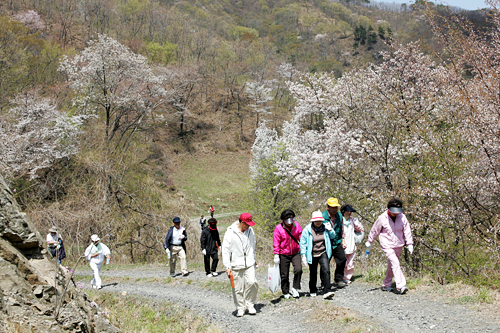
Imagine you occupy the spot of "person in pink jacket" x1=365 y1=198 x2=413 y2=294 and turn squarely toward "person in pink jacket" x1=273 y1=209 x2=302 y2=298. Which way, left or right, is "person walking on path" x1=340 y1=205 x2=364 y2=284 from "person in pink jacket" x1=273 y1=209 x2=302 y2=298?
right

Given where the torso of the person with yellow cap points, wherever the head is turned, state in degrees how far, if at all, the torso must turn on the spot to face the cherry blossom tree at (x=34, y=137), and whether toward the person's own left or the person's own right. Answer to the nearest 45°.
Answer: approximately 135° to the person's own right

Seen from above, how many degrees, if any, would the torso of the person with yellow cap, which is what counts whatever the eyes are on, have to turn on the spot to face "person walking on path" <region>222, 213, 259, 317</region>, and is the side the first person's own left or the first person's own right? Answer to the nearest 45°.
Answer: approximately 45° to the first person's own right

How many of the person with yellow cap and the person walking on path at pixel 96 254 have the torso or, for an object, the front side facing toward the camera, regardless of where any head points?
2

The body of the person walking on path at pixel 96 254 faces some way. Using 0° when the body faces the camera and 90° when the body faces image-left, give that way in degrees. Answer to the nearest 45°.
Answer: approximately 0°

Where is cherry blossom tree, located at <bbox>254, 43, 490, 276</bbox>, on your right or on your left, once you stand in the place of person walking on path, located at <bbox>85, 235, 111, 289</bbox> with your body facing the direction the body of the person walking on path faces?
on your left
